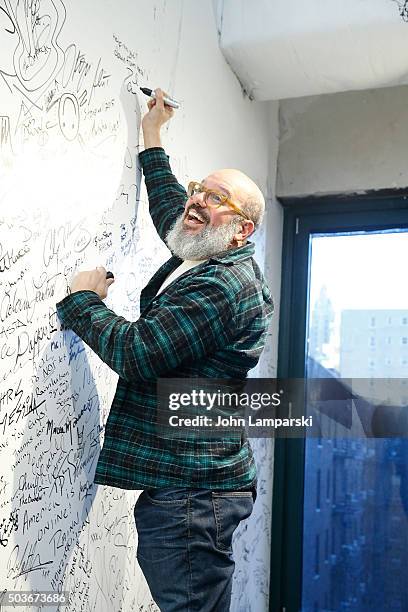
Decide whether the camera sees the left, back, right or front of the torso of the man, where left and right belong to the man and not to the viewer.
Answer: left

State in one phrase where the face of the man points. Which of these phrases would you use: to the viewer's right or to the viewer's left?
to the viewer's left
